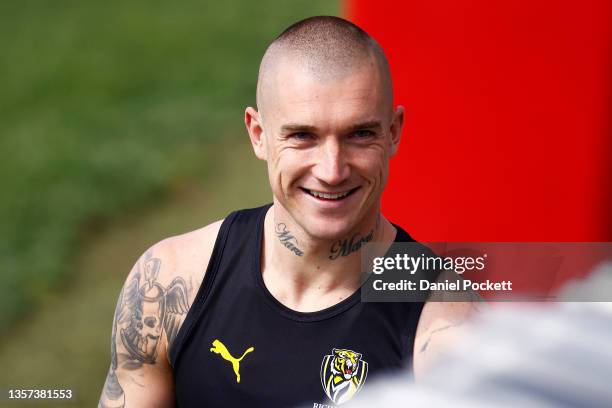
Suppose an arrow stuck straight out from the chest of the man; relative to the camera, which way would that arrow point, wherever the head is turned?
toward the camera

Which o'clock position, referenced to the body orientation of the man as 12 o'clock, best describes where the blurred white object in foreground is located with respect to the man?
The blurred white object in foreground is roughly at 12 o'clock from the man.
